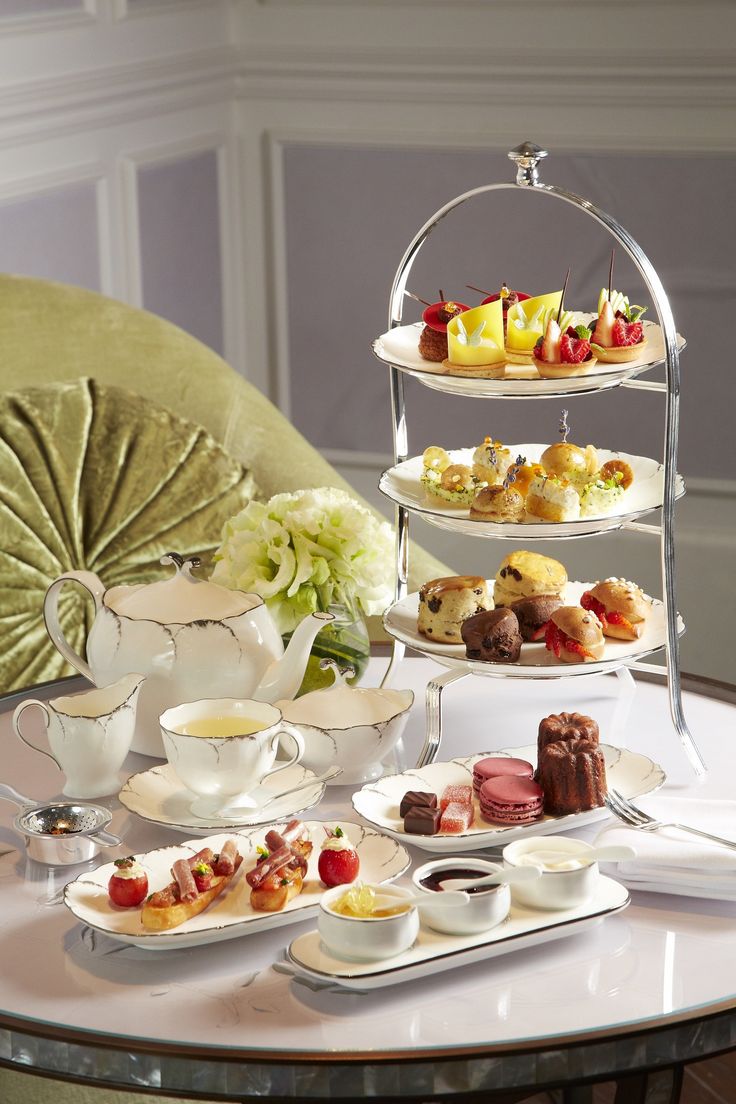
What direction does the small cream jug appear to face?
to the viewer's right

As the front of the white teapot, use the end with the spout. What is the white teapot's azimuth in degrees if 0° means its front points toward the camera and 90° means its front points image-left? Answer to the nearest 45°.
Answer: approximately 270°

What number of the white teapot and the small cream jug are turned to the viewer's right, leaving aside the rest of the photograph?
2
